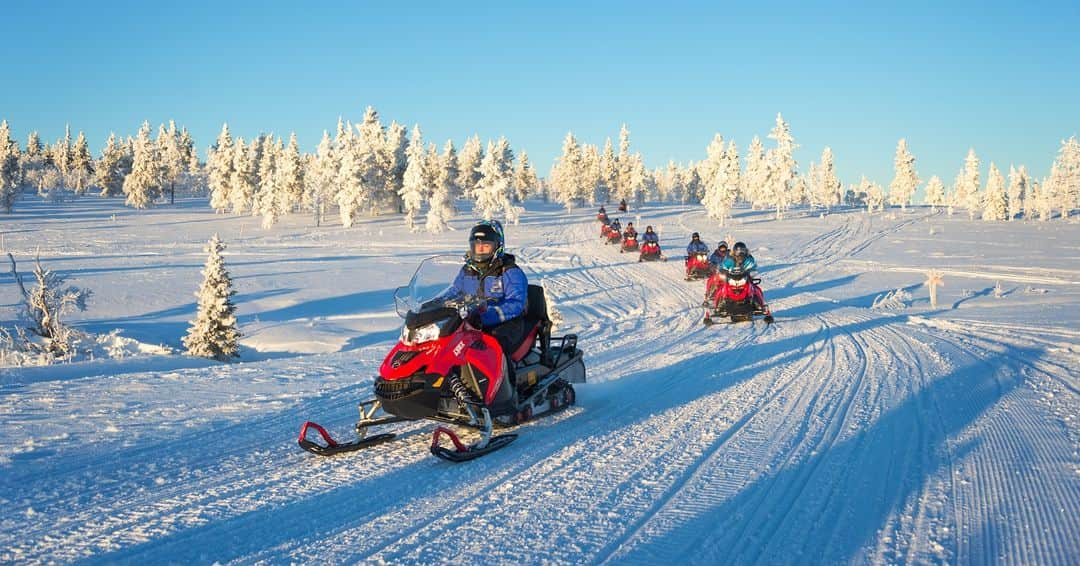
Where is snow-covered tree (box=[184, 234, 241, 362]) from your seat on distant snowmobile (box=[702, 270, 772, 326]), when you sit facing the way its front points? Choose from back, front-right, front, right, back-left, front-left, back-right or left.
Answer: right

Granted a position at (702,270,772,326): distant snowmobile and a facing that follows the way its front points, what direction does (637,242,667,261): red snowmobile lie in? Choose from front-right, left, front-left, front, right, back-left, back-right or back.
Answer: back

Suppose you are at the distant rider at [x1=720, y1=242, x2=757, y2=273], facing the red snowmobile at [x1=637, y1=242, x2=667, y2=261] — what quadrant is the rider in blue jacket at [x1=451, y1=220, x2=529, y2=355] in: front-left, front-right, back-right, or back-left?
back-left

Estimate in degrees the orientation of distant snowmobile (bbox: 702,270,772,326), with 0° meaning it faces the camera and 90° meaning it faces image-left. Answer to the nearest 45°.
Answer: approximately 0°

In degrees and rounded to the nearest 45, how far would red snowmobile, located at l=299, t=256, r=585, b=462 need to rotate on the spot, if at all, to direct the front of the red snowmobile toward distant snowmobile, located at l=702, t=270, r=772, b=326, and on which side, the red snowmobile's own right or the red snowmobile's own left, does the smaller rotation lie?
approximately 180°

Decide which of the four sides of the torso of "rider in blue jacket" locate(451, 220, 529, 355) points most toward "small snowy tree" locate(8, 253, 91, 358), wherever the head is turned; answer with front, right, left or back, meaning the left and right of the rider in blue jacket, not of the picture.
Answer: right

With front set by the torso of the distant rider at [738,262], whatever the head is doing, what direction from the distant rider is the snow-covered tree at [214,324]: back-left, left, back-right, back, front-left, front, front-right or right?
right

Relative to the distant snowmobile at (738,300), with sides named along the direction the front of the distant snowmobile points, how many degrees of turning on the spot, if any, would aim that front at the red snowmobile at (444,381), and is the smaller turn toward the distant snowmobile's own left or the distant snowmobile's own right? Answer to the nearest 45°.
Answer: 0° — it already faces it

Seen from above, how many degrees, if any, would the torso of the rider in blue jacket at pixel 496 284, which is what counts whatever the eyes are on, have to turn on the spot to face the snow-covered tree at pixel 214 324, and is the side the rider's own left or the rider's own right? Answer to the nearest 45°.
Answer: approximately 90° to the rider's own right

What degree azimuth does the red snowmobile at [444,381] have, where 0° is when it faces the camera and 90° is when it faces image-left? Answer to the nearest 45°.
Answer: approximately 45°
